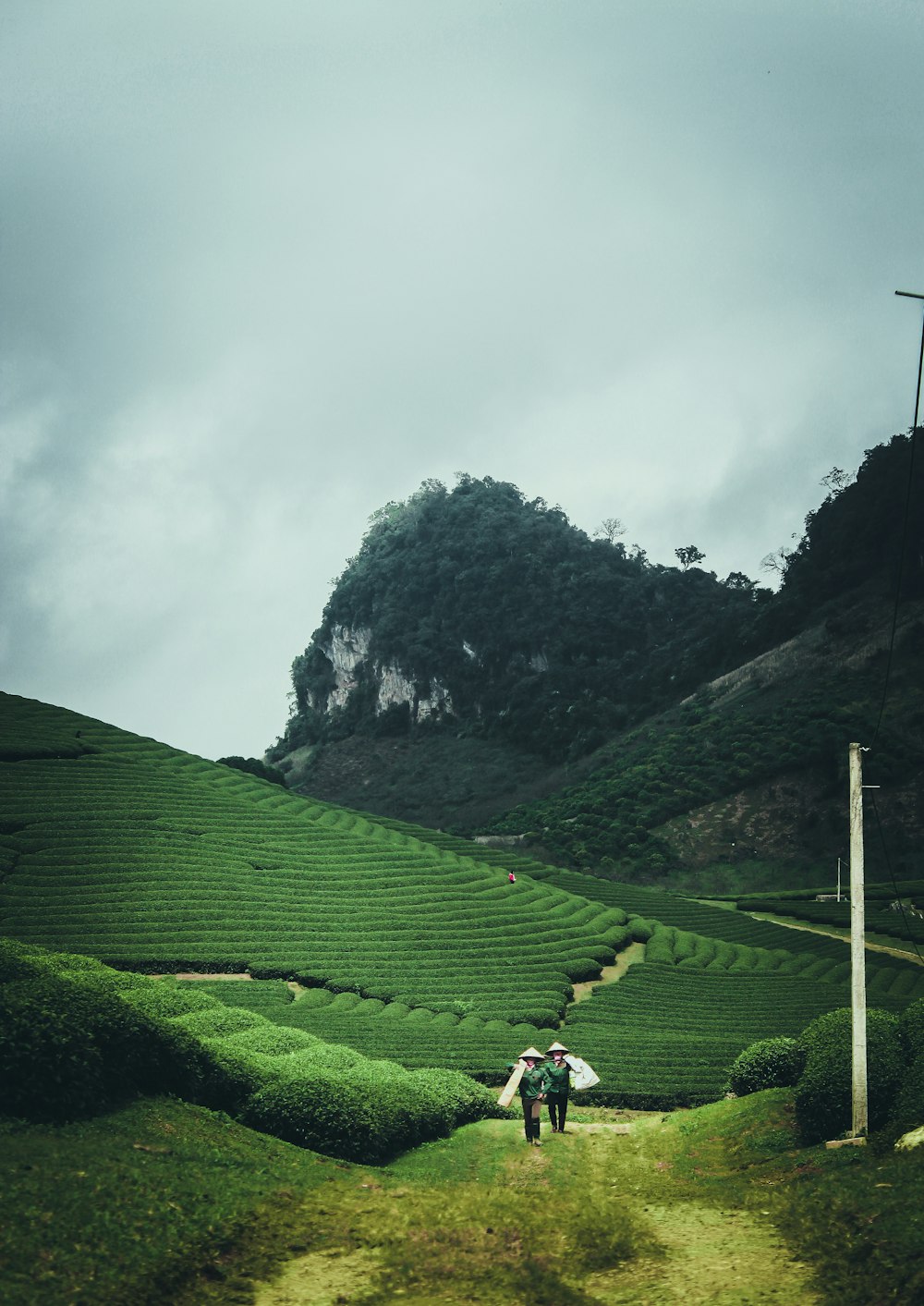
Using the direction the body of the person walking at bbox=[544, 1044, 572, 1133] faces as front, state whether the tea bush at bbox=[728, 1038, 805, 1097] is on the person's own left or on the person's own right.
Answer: on the person's own left

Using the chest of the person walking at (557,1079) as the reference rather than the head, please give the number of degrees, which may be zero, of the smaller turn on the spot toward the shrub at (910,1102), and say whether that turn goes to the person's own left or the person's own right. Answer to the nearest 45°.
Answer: approximately 45° to the person's own left

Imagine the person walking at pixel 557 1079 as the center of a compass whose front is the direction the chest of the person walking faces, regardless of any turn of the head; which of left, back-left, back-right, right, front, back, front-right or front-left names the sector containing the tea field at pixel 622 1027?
back

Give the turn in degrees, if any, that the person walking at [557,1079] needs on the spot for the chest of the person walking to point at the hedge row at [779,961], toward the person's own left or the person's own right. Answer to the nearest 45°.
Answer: approximately 180°

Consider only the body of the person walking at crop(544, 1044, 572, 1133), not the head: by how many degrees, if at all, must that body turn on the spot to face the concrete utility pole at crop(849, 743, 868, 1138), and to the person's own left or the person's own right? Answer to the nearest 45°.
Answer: approximately 45° to the person's own left

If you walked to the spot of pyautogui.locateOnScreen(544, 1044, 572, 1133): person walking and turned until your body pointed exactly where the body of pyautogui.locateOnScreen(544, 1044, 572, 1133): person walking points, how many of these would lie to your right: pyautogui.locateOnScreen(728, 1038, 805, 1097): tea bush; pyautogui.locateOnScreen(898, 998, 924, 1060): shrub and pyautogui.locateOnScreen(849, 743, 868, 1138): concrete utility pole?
0

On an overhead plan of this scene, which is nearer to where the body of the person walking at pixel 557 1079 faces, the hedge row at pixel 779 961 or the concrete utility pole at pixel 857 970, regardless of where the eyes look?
the concrete utility pole

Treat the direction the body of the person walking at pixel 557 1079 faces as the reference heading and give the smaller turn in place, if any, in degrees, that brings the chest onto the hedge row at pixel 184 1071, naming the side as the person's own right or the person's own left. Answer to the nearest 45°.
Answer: approximately 45° to the person's own right

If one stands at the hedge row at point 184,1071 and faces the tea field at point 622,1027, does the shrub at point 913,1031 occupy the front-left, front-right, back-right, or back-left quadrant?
front-right

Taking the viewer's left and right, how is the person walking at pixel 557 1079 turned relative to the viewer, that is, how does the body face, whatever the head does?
facing the viewer
